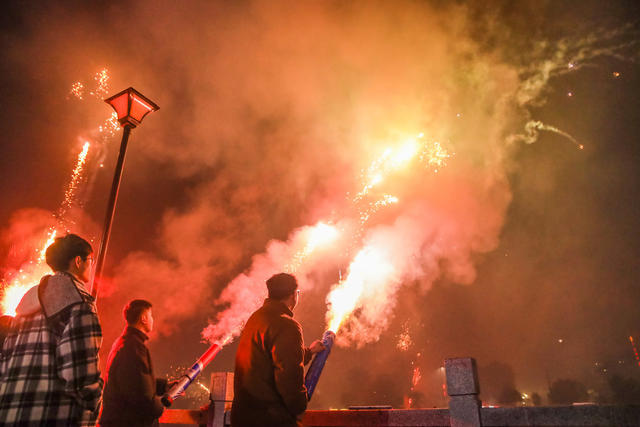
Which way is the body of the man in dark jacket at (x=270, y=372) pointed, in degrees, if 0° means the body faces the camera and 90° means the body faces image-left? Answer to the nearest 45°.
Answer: approximately 225°

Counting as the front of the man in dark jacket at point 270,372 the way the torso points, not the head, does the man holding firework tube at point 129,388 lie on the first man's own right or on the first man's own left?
on the first man's own left

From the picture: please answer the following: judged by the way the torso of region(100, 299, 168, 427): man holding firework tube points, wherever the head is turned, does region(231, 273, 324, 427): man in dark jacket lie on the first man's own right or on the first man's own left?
on the first man's own right

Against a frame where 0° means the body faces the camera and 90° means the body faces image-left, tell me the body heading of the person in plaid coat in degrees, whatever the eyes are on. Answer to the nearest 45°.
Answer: approximately 225°

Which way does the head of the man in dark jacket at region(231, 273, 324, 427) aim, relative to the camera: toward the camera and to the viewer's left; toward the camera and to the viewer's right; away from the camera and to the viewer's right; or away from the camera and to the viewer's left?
away from the camera and to the viewer's right

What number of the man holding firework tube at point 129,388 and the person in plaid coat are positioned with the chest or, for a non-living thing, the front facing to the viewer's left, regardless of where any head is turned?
0
